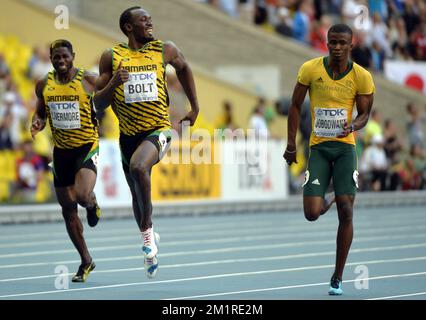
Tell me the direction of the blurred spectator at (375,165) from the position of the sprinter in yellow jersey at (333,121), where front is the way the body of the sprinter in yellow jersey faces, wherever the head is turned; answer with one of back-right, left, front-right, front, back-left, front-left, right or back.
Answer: back

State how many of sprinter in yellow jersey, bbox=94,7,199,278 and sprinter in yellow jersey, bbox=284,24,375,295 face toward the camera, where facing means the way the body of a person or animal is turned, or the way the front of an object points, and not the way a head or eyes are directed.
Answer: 2

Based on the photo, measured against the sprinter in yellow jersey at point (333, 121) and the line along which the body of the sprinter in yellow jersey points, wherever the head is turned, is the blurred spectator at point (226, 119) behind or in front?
behind

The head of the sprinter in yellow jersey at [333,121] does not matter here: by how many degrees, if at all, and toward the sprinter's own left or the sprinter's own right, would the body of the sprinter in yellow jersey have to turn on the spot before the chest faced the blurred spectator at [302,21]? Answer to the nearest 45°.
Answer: approximately 180°

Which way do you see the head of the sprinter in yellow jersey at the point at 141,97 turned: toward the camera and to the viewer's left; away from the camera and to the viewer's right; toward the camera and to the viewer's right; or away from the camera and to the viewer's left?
toward the camera and to the viewer's right

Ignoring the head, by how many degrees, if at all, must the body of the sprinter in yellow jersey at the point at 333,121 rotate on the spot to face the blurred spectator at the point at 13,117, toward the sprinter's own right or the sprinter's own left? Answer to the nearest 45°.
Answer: approximately 135° to the sprinter's own right

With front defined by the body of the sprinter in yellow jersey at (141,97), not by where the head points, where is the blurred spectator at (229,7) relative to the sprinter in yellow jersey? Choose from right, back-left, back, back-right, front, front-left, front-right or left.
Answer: back

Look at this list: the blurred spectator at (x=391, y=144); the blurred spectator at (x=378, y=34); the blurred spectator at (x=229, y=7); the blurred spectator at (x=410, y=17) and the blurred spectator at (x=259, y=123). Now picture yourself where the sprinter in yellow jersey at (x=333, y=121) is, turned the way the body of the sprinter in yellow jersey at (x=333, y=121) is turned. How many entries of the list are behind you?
5

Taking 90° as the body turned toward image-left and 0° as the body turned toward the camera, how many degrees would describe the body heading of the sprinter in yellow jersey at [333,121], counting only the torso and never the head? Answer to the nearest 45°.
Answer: approximately 0°
